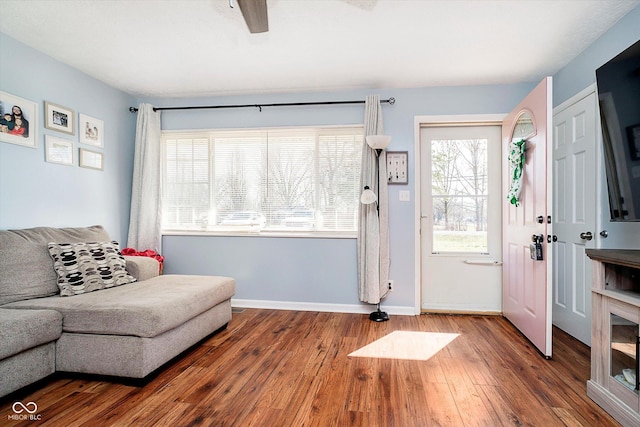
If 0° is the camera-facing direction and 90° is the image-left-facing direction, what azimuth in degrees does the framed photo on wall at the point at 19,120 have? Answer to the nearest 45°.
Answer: approximately 315°

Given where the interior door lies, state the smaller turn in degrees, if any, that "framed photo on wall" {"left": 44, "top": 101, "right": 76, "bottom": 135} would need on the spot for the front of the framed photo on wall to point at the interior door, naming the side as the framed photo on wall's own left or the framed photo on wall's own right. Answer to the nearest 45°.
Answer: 0° — it already faces it

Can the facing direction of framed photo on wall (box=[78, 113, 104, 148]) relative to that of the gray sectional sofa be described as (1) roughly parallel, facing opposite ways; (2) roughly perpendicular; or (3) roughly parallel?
roughly parallel

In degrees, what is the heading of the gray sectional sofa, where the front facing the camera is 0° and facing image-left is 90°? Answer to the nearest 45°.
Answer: approximately 315°

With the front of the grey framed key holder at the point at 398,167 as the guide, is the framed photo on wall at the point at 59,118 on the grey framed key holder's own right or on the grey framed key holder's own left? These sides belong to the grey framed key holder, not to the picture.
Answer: on the grey framed key holder's own right

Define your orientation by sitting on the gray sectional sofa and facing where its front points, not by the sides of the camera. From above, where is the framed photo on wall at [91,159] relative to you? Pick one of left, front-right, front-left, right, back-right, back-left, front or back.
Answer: back-left

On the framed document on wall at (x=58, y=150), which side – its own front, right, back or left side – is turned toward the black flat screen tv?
front

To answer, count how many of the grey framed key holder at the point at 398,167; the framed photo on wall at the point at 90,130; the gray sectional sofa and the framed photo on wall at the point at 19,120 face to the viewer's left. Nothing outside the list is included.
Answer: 0

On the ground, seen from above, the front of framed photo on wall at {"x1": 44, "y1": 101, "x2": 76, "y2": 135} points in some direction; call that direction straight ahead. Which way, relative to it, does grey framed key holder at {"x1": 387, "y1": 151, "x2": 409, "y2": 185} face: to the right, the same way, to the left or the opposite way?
to the right

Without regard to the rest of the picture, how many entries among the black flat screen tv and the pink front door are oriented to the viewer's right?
0

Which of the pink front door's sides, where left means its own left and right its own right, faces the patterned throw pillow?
front

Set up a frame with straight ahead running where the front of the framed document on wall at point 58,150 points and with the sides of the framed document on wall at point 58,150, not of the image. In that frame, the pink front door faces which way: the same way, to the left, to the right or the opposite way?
the opposite way

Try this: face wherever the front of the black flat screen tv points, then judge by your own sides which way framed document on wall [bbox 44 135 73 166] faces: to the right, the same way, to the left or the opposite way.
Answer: the opposite way

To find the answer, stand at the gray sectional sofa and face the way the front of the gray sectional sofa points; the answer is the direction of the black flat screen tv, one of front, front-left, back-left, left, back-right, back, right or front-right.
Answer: front

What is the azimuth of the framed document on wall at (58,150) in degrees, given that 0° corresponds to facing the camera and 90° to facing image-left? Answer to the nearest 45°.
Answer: approximately 315°

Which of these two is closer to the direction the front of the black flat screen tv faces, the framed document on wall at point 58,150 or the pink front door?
the framed document on wall

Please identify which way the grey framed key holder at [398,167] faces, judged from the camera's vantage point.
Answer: facing the viewer
